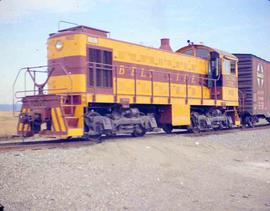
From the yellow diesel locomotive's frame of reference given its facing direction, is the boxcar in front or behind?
behind
